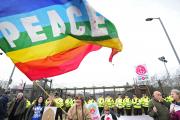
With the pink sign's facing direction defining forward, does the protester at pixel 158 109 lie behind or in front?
in front

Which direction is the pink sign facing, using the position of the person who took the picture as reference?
facing the viewer

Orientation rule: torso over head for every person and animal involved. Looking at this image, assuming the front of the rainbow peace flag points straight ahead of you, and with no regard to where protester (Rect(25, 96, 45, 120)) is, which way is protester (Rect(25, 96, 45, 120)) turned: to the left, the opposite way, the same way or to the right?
the same way

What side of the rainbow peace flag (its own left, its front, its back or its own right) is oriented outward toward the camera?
front

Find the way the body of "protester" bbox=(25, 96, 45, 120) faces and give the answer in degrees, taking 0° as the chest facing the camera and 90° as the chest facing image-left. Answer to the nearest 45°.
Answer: approximately 0°

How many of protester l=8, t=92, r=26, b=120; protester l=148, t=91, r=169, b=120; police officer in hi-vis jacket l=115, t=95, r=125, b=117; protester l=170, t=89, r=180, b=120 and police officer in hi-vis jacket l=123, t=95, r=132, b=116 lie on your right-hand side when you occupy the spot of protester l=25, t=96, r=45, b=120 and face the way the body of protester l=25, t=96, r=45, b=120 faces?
1

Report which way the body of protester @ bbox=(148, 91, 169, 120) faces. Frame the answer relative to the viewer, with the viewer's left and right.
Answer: facing the viewer and to the right of the viewer

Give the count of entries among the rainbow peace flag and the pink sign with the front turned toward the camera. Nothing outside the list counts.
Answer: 2

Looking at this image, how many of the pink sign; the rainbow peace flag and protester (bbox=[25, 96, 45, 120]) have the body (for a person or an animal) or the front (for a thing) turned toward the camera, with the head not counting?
3

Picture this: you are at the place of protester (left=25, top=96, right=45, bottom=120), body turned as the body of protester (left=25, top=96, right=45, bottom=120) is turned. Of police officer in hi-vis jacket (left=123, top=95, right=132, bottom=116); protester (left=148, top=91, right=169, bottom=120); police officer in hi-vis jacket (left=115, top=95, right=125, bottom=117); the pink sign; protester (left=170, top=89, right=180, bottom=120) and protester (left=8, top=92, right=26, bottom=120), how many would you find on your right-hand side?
1
